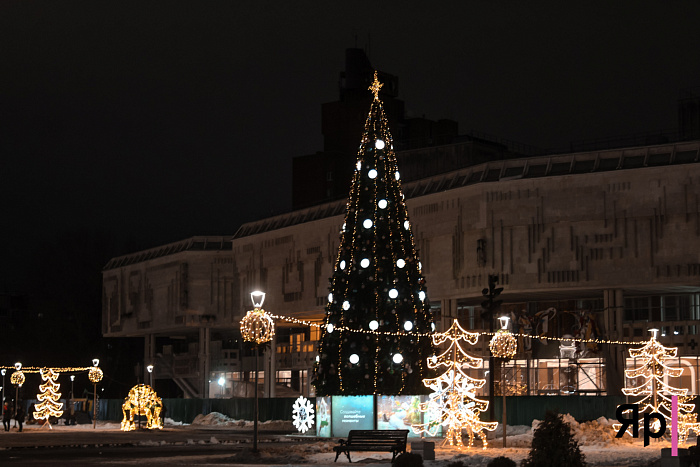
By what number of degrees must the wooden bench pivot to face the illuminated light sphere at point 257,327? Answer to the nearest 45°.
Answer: approximately 90° to its right

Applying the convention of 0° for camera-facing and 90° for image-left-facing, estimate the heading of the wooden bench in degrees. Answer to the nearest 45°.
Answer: approximately 45°

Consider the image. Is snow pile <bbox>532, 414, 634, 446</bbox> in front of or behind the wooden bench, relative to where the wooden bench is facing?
behind

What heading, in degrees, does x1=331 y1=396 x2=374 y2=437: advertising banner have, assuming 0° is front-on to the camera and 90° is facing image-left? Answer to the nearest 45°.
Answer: approximately 0°

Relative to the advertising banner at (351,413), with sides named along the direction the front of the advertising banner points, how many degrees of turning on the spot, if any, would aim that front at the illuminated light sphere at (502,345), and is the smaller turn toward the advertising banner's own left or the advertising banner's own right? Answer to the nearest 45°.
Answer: approximately 45° to the advertising banner's own left

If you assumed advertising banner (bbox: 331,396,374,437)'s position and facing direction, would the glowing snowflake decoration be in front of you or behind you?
behind

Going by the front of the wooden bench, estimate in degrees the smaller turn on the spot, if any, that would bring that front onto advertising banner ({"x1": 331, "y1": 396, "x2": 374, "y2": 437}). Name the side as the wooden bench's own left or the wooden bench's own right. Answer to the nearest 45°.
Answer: approximately 135° to the wooden bench's own right

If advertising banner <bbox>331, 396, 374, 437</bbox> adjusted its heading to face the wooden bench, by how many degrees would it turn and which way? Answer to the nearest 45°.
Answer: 0° — it already faces it

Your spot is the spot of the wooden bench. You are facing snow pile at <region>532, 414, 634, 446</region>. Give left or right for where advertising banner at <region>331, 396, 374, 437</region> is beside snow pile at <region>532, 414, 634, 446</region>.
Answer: left
